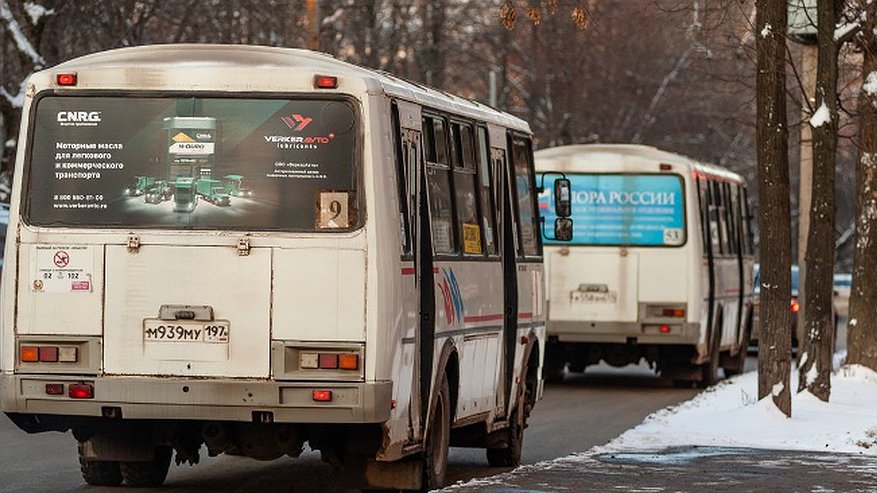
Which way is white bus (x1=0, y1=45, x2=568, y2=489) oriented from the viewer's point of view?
away from the camera

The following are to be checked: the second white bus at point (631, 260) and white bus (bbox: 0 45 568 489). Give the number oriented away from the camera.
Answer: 2

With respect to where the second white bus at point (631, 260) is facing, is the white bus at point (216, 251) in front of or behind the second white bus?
behind

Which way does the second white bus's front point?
away from the camera
